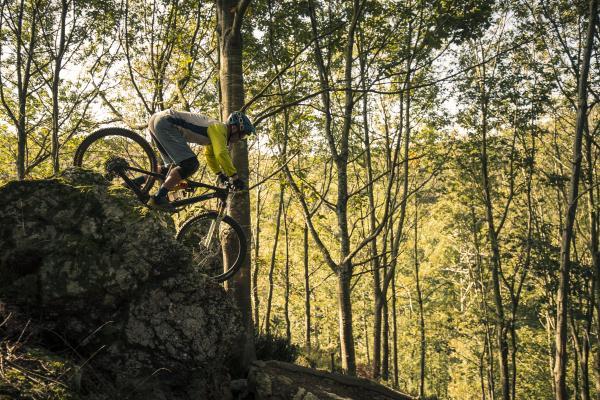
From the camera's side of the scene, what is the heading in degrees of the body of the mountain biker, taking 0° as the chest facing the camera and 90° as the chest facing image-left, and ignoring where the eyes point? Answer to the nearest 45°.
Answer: approximately 270°

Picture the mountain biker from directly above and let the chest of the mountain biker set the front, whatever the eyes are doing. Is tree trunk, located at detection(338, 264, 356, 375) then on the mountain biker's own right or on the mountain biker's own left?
on the mountain biker's own left
